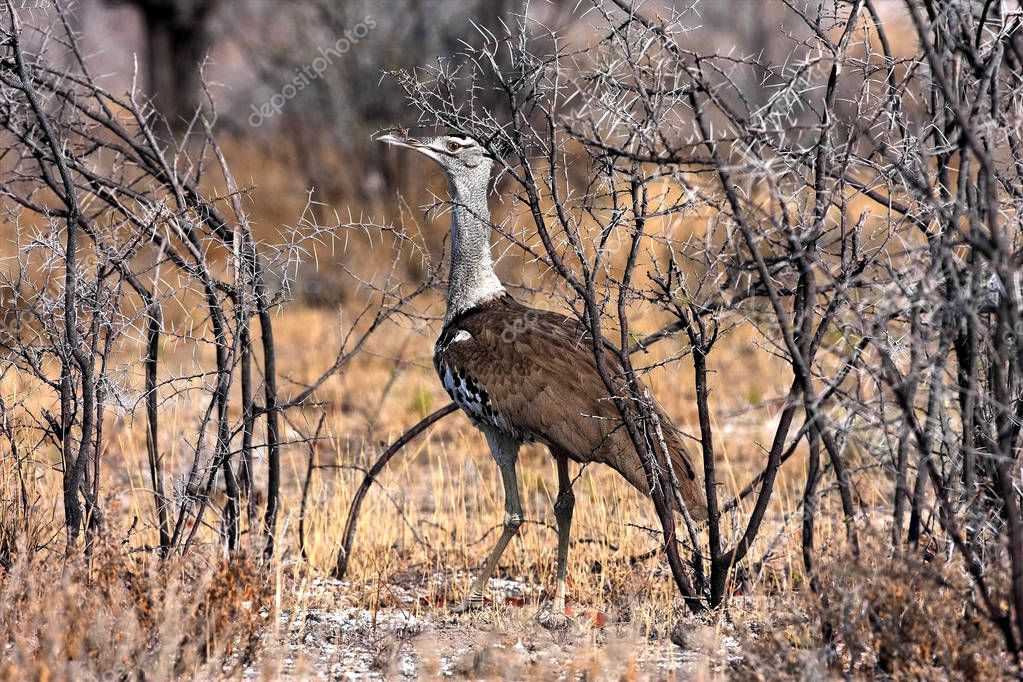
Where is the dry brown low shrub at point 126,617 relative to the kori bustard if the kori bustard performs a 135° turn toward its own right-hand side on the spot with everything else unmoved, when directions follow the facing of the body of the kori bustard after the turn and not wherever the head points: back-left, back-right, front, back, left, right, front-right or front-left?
back

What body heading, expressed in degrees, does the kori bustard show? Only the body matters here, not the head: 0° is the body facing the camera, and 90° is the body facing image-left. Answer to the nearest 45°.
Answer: approximately 90°
